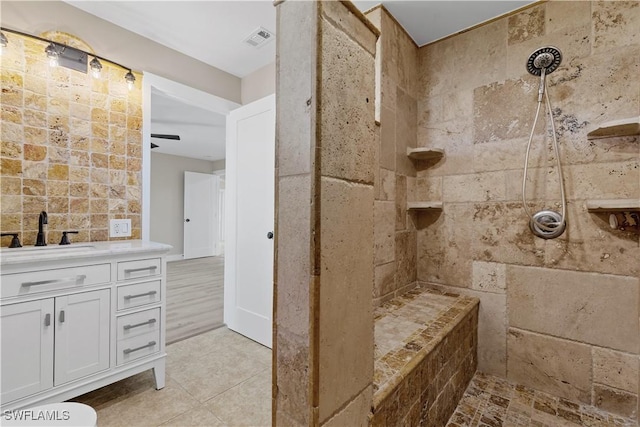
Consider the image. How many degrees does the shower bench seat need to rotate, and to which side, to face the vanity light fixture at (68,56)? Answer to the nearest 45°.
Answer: approximately 135° to its right

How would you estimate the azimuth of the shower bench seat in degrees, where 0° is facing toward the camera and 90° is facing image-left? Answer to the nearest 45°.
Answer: approximately 315°

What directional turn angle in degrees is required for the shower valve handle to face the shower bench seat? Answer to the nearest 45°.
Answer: approximately 45° to its right

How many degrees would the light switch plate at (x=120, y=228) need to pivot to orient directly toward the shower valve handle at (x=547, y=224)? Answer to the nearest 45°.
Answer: approximately 45° to its left

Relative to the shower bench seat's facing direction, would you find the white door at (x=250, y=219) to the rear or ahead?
to the rear

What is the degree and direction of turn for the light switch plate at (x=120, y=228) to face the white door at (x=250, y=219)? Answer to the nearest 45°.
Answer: approximately 90° to its left

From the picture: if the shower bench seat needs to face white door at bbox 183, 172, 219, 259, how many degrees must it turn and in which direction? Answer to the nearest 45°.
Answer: approximately 180°

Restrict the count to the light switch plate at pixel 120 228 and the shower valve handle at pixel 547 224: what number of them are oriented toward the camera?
2

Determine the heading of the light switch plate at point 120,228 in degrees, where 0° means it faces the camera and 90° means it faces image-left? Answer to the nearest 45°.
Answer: approximately 0°

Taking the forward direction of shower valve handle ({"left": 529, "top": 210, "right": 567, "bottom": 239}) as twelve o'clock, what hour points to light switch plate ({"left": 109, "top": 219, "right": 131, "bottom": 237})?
The light switch plate is roughly at 2 o'clock from the shower valve handle.
